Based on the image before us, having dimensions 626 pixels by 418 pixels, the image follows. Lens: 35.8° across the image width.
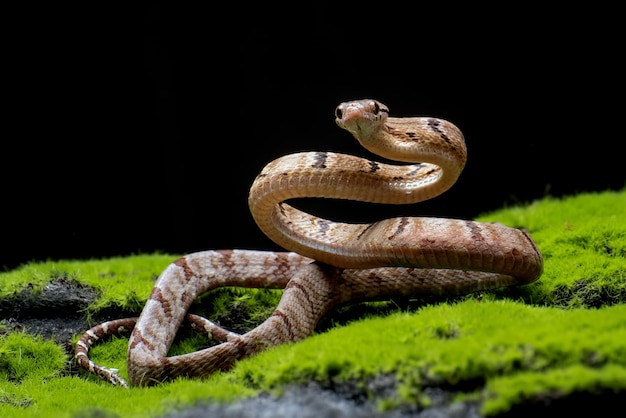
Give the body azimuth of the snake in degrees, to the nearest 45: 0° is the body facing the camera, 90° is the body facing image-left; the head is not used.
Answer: approximately 45°
